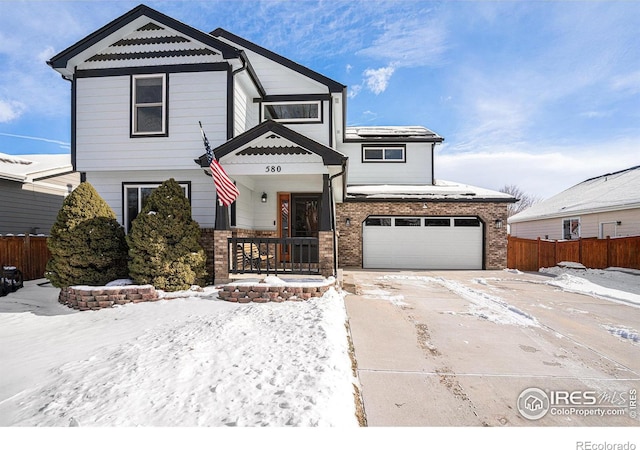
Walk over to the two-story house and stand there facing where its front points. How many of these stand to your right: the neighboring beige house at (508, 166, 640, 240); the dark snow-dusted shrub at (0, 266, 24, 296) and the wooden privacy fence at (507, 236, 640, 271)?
1

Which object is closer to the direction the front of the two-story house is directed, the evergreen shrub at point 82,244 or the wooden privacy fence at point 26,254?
the evergreen shrub

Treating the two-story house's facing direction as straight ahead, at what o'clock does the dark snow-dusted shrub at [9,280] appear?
The dark snow-dusted shrub is roughly at 3 o'clock from the two-story house.

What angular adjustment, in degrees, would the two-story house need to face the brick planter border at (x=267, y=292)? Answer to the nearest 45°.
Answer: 0° — it already faces it

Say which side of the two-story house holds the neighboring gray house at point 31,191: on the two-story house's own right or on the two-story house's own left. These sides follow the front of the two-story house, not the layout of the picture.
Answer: on the two-story house's own right

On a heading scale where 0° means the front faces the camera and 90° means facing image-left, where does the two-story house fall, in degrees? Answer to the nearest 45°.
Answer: approximately 0°

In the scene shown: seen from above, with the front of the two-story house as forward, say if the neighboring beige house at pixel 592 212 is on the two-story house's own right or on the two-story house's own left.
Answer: on the two-story house's own left
